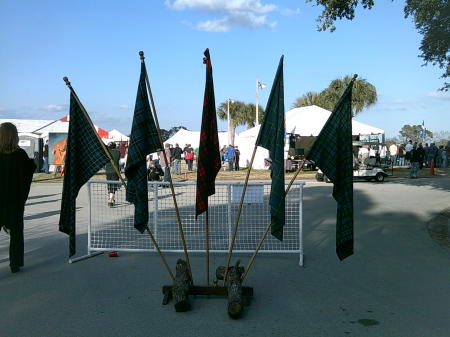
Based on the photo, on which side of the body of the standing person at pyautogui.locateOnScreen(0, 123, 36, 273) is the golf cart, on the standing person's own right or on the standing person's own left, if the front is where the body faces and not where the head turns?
on the standing person's own right

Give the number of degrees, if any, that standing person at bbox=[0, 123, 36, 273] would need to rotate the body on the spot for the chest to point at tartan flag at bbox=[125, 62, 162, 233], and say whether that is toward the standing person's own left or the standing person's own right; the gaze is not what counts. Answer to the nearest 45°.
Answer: approximately 135° to the standing person's own right

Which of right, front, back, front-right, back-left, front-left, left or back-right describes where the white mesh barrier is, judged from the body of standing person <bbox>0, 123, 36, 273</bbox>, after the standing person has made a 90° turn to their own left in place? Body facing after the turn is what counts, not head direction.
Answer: back

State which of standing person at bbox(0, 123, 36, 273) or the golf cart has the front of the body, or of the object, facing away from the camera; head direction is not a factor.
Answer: the standing person

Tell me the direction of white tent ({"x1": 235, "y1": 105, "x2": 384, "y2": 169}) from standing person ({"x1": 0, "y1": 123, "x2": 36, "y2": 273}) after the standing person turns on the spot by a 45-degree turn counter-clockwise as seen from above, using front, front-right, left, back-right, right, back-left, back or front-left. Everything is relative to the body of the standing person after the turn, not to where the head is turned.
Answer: right

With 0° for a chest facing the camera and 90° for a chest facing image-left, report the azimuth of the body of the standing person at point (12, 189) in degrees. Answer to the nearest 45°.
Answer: approximately 180°

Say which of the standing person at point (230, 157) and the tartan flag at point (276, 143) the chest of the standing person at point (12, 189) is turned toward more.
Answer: the standing person

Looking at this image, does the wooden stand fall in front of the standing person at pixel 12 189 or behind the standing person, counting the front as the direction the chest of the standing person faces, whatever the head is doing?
behind

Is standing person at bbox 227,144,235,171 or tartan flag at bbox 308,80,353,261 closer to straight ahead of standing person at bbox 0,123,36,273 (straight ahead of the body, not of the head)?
the standing person
